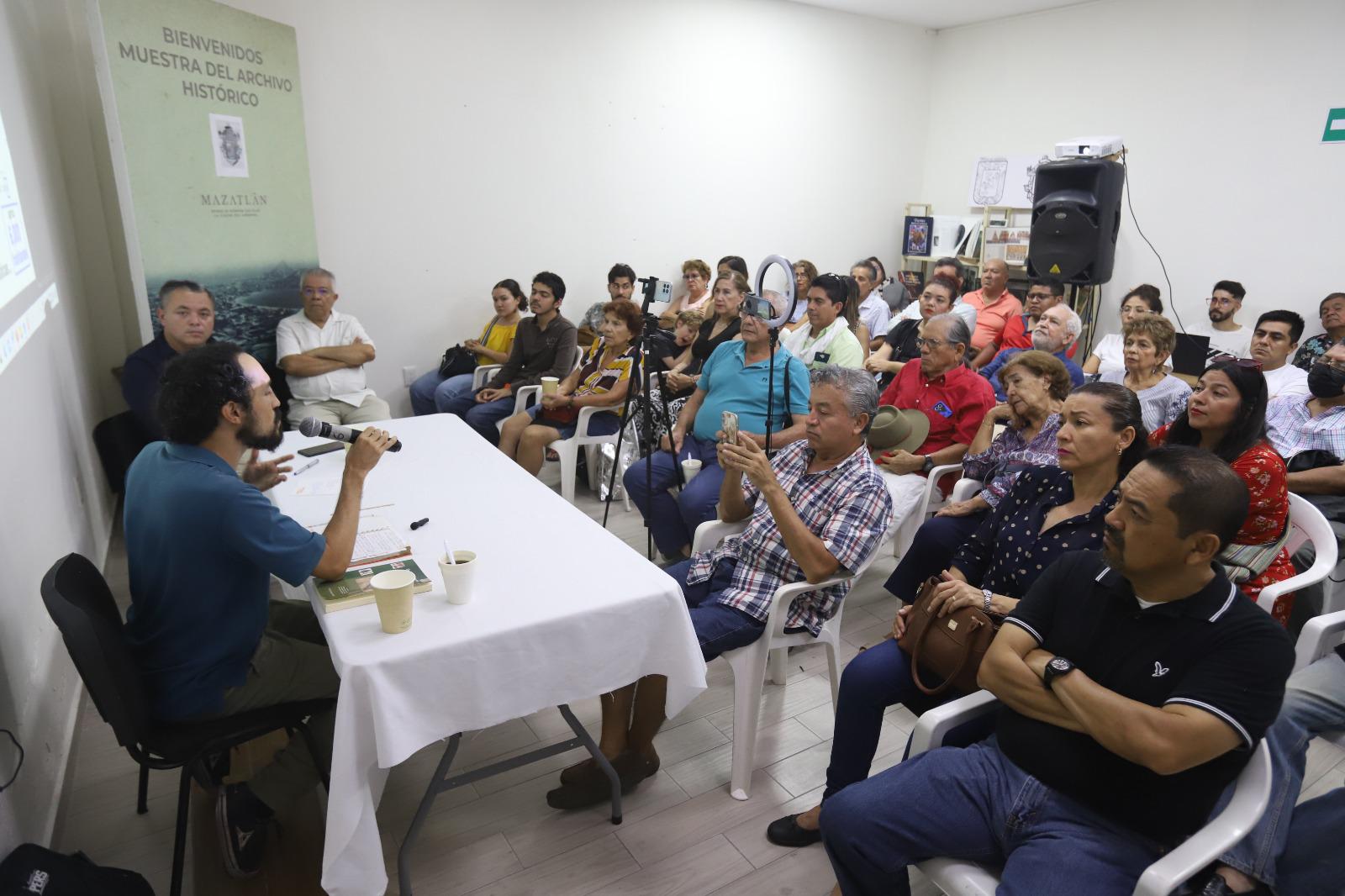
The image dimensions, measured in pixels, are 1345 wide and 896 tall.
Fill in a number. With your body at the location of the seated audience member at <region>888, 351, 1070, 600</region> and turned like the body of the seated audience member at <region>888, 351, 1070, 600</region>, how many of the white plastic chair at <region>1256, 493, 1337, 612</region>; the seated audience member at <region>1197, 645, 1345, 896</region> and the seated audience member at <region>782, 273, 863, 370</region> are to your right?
1

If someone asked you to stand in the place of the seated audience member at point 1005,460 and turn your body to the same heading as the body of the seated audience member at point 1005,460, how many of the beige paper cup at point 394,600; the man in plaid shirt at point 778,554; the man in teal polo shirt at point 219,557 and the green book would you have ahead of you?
4

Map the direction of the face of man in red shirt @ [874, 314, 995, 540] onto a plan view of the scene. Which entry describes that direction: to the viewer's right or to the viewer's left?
to the viewer's left

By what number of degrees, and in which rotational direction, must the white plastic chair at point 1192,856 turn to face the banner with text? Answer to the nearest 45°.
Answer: approximately 45° to its right

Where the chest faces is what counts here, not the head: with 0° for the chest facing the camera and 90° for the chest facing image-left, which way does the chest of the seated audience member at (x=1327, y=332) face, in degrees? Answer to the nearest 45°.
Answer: approximately 45°

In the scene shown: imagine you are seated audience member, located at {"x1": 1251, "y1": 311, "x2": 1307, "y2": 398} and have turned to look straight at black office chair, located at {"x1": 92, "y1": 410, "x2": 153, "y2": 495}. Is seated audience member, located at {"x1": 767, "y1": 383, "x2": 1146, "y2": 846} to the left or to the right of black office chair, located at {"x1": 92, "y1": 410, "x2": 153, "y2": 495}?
left

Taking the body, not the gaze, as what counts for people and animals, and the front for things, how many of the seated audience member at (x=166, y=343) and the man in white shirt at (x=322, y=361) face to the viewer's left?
0

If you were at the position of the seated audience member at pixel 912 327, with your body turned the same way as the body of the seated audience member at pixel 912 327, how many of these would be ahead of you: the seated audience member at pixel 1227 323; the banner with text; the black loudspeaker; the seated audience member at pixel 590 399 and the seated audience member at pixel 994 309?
2

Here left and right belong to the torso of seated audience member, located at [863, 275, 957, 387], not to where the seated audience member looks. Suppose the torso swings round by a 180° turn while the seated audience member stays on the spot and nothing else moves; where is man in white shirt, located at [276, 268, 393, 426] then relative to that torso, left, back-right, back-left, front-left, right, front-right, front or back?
back

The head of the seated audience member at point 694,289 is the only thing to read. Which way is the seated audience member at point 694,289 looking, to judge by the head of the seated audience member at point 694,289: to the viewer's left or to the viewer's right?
to the viewer's left

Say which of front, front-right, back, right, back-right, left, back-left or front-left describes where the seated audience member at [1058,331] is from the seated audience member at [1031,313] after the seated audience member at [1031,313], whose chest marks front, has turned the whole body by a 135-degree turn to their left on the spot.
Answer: right

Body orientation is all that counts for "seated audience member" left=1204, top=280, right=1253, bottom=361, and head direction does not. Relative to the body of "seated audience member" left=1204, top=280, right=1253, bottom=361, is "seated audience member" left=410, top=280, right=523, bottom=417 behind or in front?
in front

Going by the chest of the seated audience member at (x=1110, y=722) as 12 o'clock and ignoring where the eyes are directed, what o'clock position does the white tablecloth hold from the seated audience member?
The white tablecloth is roughly at 1 o'clock from the seated audience member.

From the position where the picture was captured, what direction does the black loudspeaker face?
facing the viewer and to the left of the viewer

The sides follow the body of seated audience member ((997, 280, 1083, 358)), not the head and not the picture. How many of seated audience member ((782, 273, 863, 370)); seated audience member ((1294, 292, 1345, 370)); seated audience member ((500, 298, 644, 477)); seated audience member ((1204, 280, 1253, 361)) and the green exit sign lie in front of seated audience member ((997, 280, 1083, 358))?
2

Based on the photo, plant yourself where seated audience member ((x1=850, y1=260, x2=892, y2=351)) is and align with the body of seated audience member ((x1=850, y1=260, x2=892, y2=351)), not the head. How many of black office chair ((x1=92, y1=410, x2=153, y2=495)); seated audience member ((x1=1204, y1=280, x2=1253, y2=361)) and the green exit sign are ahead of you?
1
